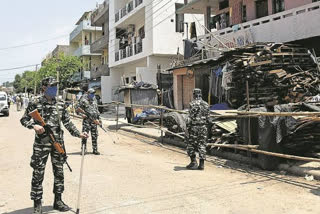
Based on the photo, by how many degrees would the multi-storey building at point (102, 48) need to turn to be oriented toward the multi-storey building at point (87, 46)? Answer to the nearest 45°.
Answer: approximately 135° to its right

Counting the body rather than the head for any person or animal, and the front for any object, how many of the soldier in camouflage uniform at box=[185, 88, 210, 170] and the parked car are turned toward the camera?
1

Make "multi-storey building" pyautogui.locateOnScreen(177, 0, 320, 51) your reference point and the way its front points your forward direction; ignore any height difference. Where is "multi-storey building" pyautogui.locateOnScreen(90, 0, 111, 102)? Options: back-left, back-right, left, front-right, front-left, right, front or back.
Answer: right

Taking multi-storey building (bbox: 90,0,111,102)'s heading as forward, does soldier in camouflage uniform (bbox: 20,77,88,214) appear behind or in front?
in front

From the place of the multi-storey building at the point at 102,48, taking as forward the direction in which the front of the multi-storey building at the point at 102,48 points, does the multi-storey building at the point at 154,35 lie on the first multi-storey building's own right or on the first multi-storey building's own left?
on the first multi-storey building's own left

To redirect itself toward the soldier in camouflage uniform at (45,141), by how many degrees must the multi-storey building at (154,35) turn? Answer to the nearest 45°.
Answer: approximately 45° to its left

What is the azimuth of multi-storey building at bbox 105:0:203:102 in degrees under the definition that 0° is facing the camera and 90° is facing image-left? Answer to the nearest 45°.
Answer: approximately 45°

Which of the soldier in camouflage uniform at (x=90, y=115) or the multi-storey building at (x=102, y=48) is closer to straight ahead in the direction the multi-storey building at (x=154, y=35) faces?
the soldier in camouflage uniform
